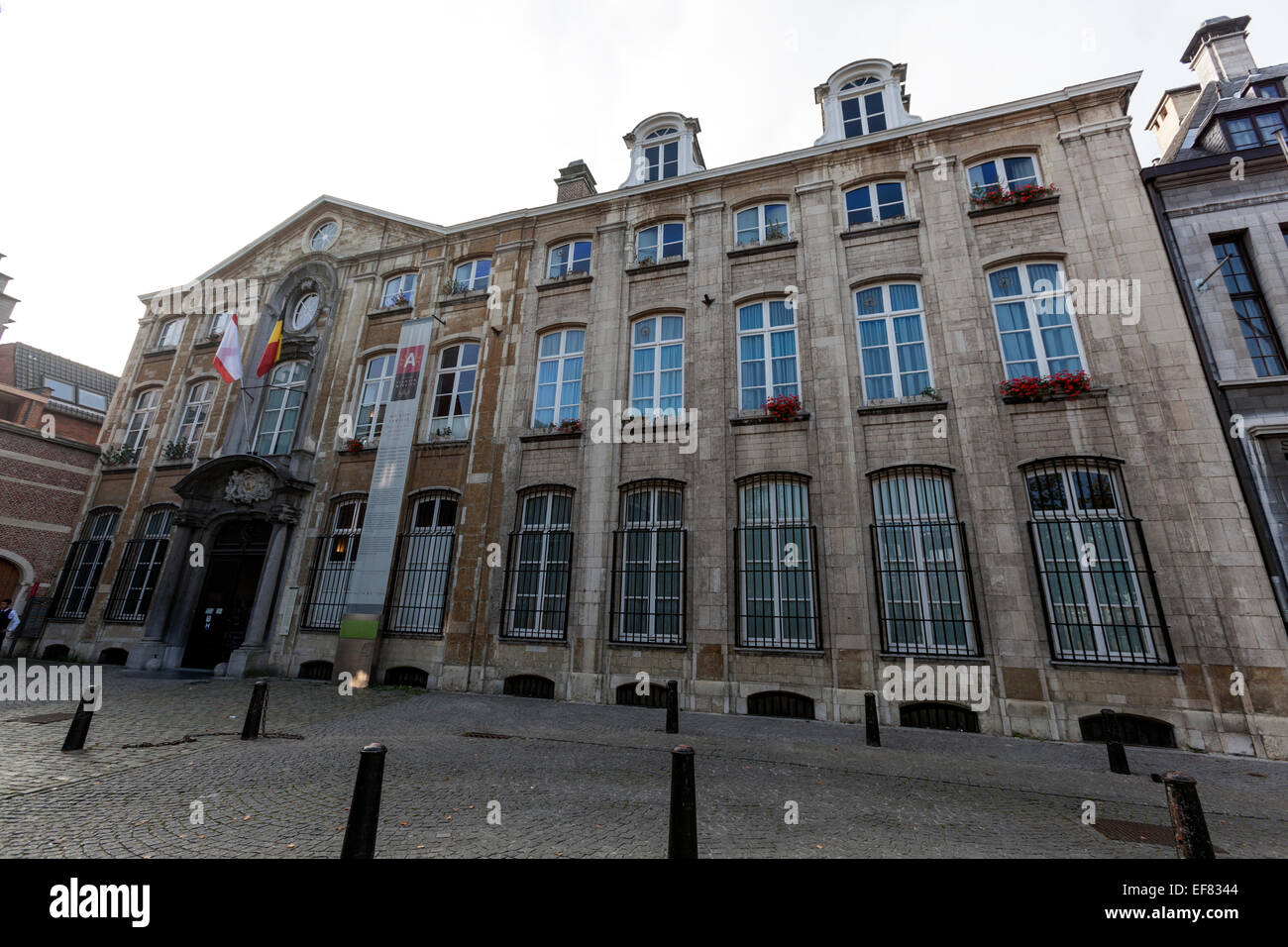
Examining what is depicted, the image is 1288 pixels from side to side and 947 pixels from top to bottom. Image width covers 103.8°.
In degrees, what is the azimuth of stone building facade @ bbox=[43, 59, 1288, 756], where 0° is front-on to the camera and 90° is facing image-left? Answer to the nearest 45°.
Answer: approximately 45°

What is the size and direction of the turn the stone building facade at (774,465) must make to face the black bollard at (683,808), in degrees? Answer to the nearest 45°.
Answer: approximately 45° to its left

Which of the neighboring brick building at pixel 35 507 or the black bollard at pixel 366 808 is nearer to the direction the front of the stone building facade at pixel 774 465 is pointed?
the black bollard

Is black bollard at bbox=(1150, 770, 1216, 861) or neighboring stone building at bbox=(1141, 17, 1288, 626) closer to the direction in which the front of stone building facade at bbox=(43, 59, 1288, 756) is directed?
the black bollard

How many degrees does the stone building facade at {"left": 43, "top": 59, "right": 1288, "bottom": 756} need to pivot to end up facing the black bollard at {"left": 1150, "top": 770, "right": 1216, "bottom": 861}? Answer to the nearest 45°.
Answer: approximately 45° to its left

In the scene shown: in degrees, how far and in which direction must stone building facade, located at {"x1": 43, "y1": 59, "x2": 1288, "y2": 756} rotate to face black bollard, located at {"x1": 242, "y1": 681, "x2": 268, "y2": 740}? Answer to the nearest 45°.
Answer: approximately 45° to its right

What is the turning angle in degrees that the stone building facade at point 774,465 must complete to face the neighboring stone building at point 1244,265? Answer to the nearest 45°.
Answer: approximately 135° to its left

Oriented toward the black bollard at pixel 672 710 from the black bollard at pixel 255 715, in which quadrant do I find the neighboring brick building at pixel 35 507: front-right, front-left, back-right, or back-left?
back-left
